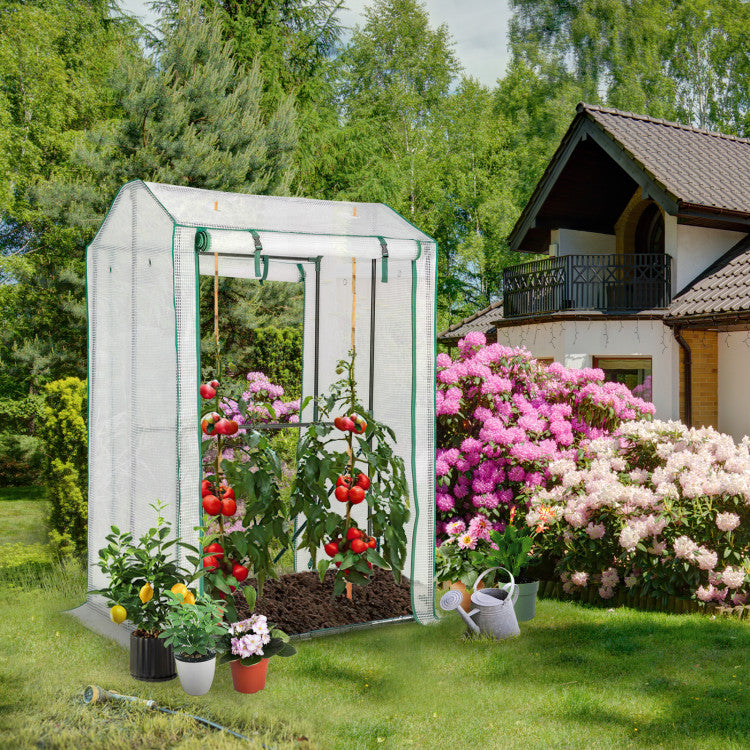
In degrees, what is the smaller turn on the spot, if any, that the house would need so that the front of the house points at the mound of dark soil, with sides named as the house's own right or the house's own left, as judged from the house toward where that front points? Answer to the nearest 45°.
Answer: approximately 45° to the house's own left

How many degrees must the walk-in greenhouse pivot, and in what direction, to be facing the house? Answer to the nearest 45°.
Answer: approximately 90° to its left

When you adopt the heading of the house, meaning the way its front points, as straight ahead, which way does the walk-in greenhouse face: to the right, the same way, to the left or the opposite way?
to the left

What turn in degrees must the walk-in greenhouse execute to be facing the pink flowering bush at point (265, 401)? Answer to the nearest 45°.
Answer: approximately 135° to its left

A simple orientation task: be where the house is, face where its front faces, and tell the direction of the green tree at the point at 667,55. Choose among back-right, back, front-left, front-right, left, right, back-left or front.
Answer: back-right

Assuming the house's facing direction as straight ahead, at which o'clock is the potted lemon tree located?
The potted lemon tree is roughly at 11 o'clock from the house.

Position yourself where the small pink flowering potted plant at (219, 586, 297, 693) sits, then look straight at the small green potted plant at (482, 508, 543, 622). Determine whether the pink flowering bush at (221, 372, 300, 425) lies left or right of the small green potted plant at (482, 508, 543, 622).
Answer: left

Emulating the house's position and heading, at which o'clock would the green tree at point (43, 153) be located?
The green tree is roughly at 2 o'clock from the house.

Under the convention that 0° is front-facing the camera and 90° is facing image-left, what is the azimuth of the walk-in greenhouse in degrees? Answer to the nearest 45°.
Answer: approximately 315°

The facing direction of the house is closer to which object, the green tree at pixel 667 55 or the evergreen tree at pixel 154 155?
the evergreen tree
